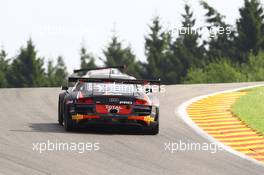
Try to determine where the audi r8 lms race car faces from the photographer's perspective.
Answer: facing away from the viewer
